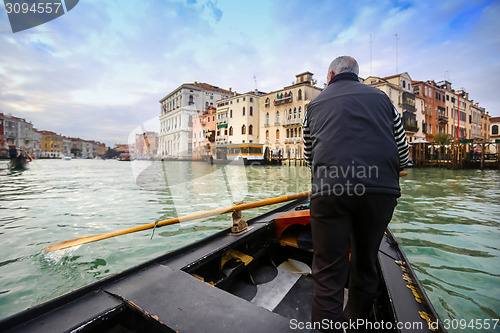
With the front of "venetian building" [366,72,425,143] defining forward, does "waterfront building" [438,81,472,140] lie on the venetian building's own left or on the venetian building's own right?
on the venetian building's own left

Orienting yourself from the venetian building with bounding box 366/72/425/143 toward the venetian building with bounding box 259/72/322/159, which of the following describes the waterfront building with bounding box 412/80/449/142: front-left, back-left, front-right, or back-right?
back-right
